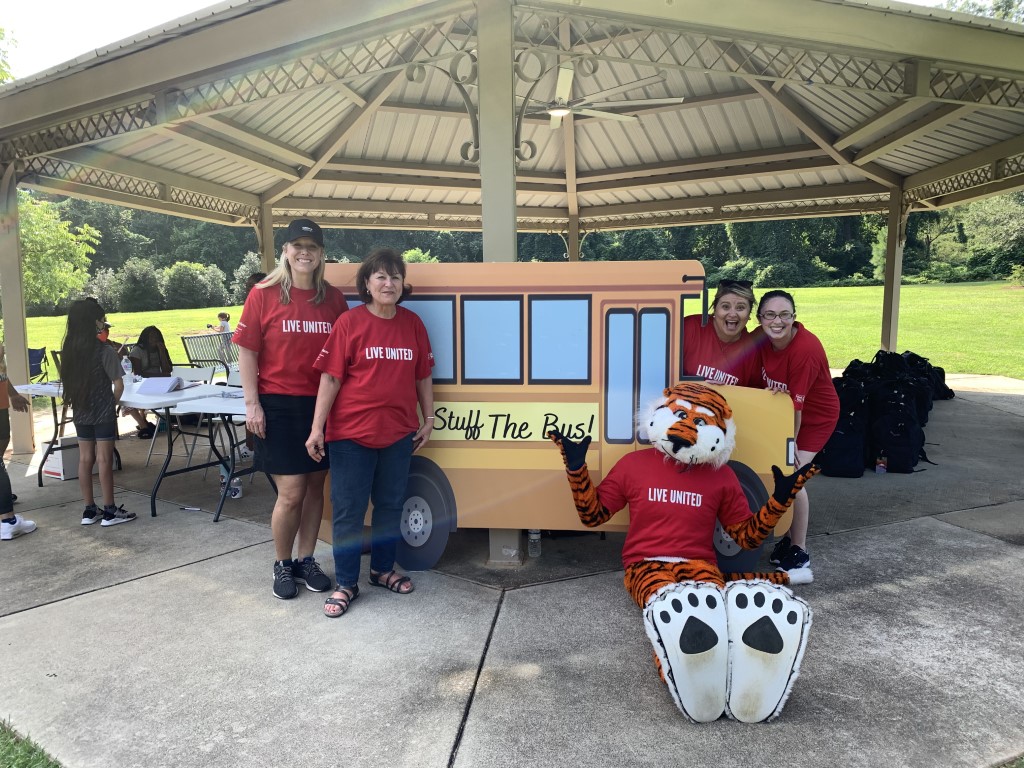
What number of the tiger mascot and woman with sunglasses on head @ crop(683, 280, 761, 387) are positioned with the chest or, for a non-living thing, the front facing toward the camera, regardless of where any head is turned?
2

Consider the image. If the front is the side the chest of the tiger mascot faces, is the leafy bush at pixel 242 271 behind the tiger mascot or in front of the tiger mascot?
behind

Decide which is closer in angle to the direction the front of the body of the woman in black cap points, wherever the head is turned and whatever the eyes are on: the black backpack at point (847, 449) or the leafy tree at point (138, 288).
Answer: the black backpack

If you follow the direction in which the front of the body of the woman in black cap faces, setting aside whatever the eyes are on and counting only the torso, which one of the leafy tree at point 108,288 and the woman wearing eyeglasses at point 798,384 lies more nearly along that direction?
the woman wearing eyeglasses

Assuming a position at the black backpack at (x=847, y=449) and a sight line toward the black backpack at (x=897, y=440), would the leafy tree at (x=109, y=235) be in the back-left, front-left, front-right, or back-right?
back-left
